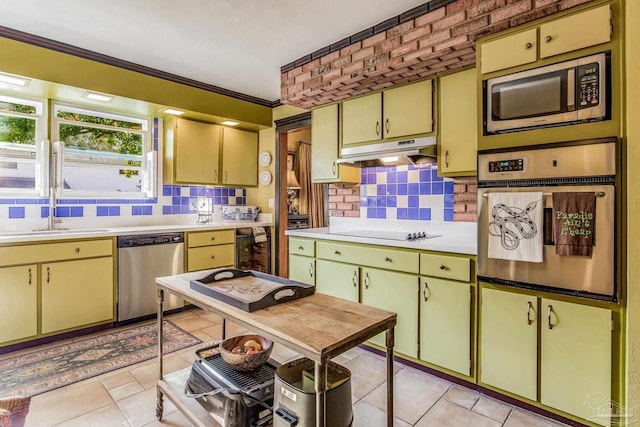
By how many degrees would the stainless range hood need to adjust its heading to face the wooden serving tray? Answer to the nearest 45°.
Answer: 0° — it already faces it

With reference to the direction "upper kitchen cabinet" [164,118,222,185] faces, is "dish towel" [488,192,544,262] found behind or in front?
in front

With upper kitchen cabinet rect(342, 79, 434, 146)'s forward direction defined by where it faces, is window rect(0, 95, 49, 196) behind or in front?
in front

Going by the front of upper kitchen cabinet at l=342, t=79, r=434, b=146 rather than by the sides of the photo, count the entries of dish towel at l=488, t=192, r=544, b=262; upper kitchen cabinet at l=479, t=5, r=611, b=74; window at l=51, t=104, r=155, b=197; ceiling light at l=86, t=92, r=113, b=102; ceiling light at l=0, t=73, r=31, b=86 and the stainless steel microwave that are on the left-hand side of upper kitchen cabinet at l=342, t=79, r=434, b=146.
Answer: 3

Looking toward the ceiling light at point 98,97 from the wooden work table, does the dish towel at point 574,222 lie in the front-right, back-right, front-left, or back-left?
back-right

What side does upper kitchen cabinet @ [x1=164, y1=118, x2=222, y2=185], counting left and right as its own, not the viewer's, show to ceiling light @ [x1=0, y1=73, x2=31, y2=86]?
right

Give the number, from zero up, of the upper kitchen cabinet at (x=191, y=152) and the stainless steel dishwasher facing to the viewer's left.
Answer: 0

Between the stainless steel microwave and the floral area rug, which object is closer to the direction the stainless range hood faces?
the floral area rug

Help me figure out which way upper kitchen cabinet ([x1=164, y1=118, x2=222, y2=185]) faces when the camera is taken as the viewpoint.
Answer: facing the viewer and to the right of the viewer

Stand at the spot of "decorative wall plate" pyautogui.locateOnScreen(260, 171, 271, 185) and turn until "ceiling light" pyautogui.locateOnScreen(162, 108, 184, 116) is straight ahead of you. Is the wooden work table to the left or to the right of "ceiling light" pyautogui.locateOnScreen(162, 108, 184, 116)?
left

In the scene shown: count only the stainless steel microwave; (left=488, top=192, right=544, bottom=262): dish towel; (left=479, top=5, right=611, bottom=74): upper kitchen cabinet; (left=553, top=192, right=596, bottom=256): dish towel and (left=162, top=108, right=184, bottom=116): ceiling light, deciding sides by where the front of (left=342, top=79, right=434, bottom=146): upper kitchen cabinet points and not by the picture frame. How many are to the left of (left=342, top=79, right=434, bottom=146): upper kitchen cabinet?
4

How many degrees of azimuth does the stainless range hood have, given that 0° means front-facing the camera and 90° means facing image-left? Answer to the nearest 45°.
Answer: approximately 45°

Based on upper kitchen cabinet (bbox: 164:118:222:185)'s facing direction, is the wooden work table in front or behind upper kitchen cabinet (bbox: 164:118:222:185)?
in front

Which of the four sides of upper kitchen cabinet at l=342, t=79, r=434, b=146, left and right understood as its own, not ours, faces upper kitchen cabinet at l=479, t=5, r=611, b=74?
left

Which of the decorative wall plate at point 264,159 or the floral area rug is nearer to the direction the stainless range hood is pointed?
the floral area rug
